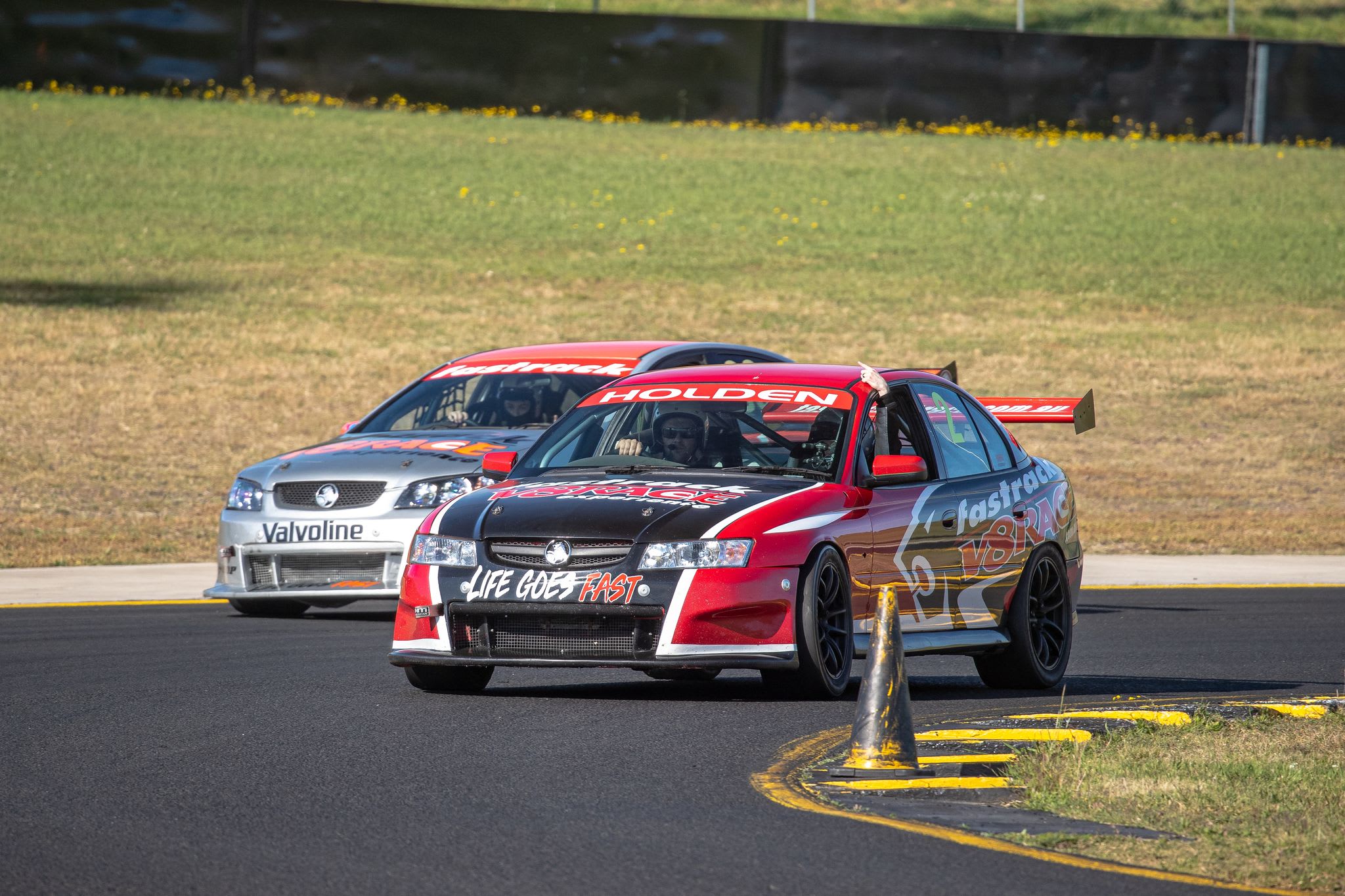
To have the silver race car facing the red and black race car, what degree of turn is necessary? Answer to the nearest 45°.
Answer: approximately 90° to its left

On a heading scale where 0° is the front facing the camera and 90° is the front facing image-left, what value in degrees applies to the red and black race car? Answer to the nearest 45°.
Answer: approximately 45°

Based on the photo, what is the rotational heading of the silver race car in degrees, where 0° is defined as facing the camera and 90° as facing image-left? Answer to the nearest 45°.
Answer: approximately 45°

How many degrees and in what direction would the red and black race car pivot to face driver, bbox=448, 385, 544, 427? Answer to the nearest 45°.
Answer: approximately 135° to its right

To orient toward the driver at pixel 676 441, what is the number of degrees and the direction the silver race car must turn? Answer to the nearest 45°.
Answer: approximately 90° to its left
